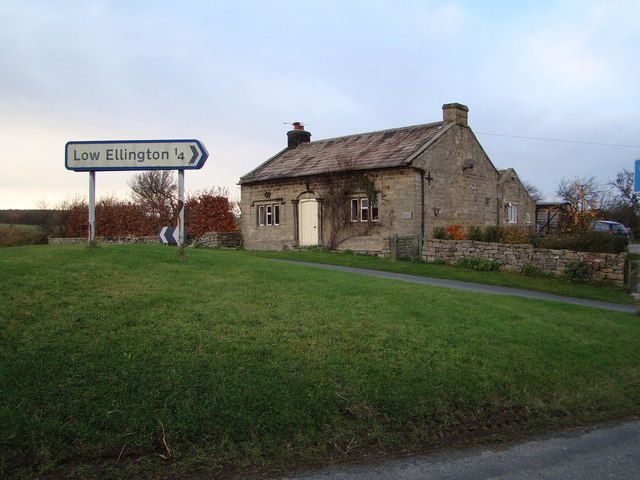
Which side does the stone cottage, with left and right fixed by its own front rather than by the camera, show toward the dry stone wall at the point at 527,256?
left

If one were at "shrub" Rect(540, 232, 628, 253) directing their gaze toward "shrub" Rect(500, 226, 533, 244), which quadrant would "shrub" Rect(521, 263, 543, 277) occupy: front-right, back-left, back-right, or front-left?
front-left

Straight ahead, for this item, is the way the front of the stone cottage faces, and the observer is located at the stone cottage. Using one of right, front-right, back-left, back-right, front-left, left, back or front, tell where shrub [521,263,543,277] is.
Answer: left

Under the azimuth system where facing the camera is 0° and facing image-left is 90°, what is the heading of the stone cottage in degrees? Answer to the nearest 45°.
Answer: approximately 45°

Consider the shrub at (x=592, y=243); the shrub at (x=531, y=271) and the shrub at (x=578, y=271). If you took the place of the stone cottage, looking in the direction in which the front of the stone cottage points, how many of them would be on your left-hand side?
3

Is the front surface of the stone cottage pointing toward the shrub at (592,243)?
no

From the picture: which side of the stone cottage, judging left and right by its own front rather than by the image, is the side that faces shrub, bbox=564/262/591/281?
left

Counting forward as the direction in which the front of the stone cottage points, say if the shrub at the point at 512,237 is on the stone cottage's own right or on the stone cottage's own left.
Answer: on the stone cottage's own left

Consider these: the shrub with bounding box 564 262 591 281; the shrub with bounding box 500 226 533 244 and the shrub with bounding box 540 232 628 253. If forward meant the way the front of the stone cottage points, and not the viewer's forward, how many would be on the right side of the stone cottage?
0

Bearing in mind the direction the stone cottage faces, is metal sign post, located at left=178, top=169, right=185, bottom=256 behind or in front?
in front

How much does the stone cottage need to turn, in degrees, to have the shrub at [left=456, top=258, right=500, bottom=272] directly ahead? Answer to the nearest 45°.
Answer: approximately 90° to its left

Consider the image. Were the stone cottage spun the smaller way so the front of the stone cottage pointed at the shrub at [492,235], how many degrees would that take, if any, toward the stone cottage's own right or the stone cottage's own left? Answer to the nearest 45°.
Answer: approximately 90° to the stone cottage's own left

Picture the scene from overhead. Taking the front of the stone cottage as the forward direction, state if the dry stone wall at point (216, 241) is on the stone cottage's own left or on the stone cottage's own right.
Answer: on the stone cottage's own right
